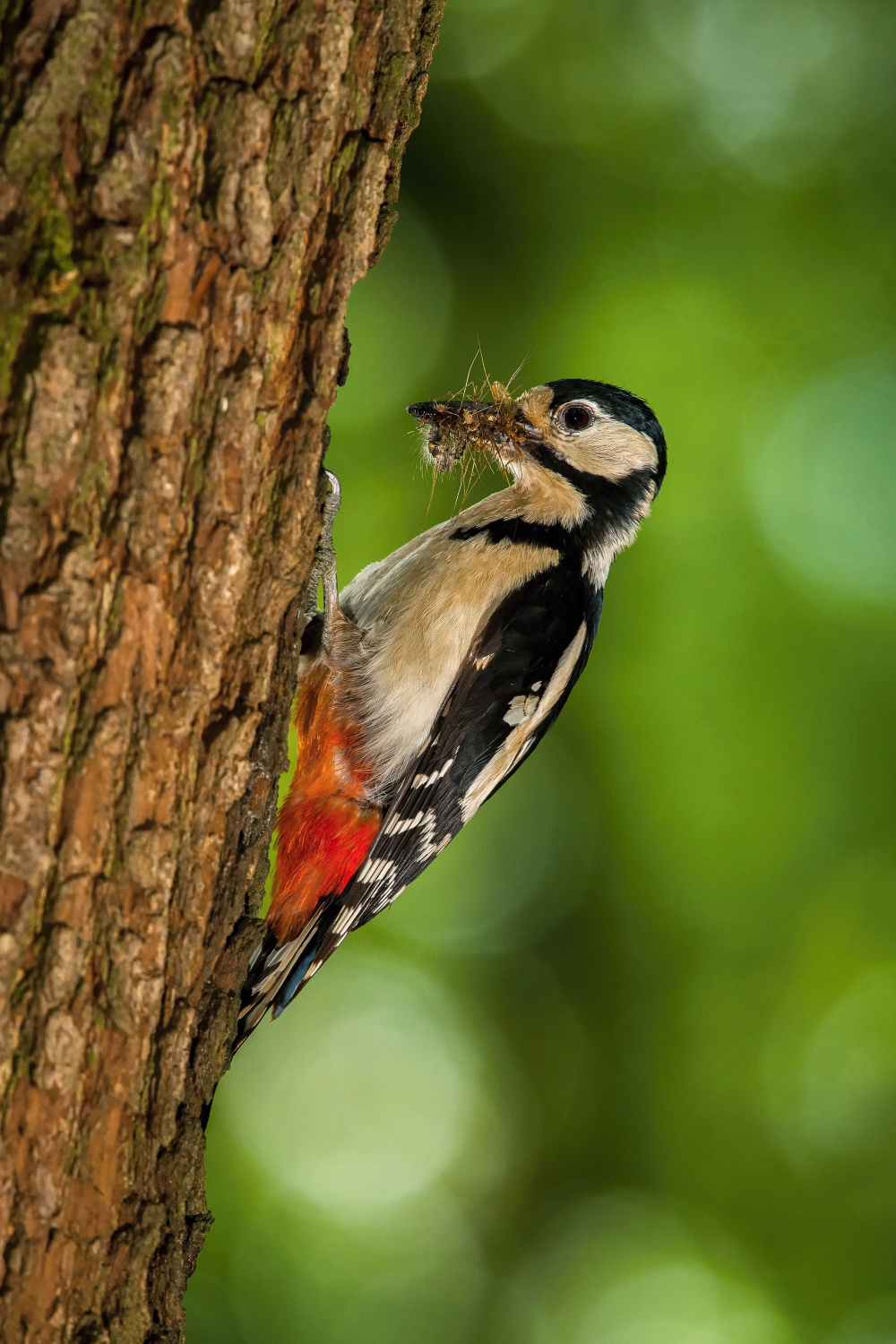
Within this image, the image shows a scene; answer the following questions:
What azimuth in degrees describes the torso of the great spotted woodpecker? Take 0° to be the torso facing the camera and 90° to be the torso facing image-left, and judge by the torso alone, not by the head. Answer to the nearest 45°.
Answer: approximately 90°

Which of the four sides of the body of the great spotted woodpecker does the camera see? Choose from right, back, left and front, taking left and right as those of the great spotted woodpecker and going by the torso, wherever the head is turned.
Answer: left
